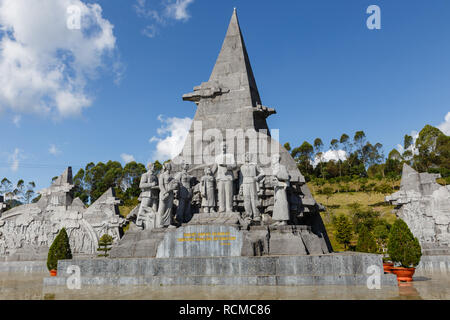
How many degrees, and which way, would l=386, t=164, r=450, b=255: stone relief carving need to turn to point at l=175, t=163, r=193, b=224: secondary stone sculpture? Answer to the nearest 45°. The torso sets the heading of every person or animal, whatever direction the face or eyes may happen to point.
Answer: approximately 45° to its right

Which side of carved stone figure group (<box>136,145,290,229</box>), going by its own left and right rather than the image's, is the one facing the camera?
front

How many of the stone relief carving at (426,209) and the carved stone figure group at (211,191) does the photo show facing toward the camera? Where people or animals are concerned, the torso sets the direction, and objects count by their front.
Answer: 2

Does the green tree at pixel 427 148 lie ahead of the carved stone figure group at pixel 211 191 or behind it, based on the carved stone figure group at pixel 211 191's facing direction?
behind

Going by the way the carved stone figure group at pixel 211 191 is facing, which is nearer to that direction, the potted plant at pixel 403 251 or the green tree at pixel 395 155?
the potted plant

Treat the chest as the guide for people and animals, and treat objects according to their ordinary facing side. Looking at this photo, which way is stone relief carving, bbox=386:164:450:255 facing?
toward the camera

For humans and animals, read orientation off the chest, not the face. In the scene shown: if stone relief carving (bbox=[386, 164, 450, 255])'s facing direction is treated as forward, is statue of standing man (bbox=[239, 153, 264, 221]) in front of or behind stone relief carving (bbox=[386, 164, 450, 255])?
in front

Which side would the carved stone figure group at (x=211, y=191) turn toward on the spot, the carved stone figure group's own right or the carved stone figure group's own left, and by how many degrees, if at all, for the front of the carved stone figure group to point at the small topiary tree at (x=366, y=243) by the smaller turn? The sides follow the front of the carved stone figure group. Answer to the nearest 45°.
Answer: approximately 135° to the carved stone figure group's own left

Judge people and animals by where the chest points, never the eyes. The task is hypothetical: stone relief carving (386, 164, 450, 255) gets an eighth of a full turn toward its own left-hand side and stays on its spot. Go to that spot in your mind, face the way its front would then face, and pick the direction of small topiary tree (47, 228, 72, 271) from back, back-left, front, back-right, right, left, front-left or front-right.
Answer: right
